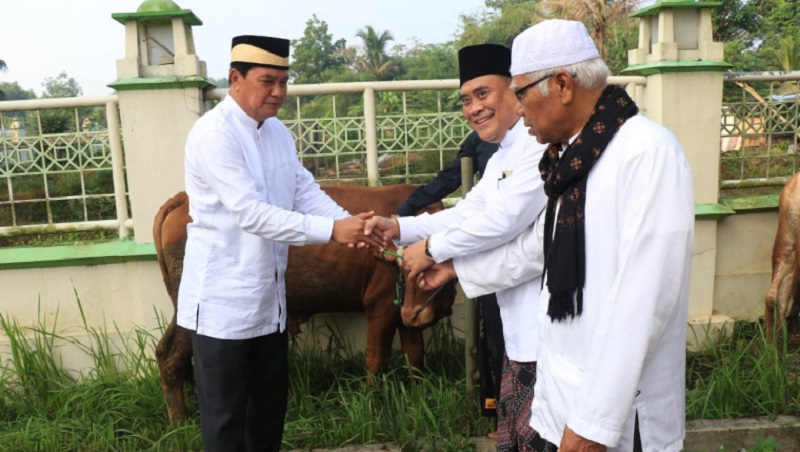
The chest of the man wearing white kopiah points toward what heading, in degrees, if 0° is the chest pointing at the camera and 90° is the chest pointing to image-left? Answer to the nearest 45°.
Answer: approximately 90°

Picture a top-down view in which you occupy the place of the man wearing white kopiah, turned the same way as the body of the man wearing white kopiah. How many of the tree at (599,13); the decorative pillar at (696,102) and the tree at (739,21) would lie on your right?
3

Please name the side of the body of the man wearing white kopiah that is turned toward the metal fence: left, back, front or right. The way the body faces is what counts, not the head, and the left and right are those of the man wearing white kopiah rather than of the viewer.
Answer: right

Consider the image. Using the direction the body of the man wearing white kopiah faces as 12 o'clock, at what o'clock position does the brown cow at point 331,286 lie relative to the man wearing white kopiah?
The brown cow is roughly at 2 o'clock from the man wearing white kopiah.

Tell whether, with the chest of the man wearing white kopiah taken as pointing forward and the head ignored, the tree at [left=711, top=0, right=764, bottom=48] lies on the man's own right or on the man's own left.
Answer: on the man's own right

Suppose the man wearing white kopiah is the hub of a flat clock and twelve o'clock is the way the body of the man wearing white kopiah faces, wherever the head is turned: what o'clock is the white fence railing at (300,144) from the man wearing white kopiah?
The white fence railing is roughly at 2 o'clock from the man wearing white kopiah.

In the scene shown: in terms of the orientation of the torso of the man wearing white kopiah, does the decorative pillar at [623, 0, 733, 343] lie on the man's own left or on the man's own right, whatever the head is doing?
on the man's own right

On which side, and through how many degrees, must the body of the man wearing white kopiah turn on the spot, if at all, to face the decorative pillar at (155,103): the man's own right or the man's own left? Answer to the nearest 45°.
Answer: approximately 45° to the man's own right

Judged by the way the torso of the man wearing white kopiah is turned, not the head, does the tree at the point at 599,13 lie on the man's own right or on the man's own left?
on the man's own right

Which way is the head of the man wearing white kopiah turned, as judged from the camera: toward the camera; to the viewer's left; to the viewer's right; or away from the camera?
to the viewer's left
